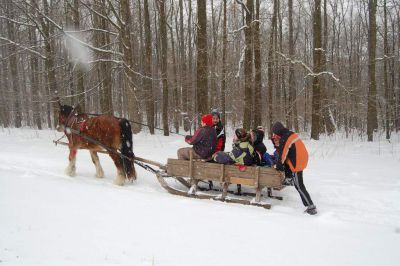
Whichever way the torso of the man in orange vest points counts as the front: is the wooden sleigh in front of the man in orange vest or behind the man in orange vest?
in front

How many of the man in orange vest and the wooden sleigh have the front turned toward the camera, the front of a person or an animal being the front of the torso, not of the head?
0

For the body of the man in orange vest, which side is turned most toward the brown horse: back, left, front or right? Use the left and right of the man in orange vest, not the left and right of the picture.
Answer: front

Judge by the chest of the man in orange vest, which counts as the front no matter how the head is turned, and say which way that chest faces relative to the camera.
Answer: to the viewer's left

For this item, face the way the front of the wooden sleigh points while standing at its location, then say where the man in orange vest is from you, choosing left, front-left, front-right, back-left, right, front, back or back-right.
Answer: back

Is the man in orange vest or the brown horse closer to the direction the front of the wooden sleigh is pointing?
the brown horse

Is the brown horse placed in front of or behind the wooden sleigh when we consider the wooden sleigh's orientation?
in front

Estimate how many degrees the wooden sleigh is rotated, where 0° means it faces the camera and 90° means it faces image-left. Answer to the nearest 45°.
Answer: approximately 135°
